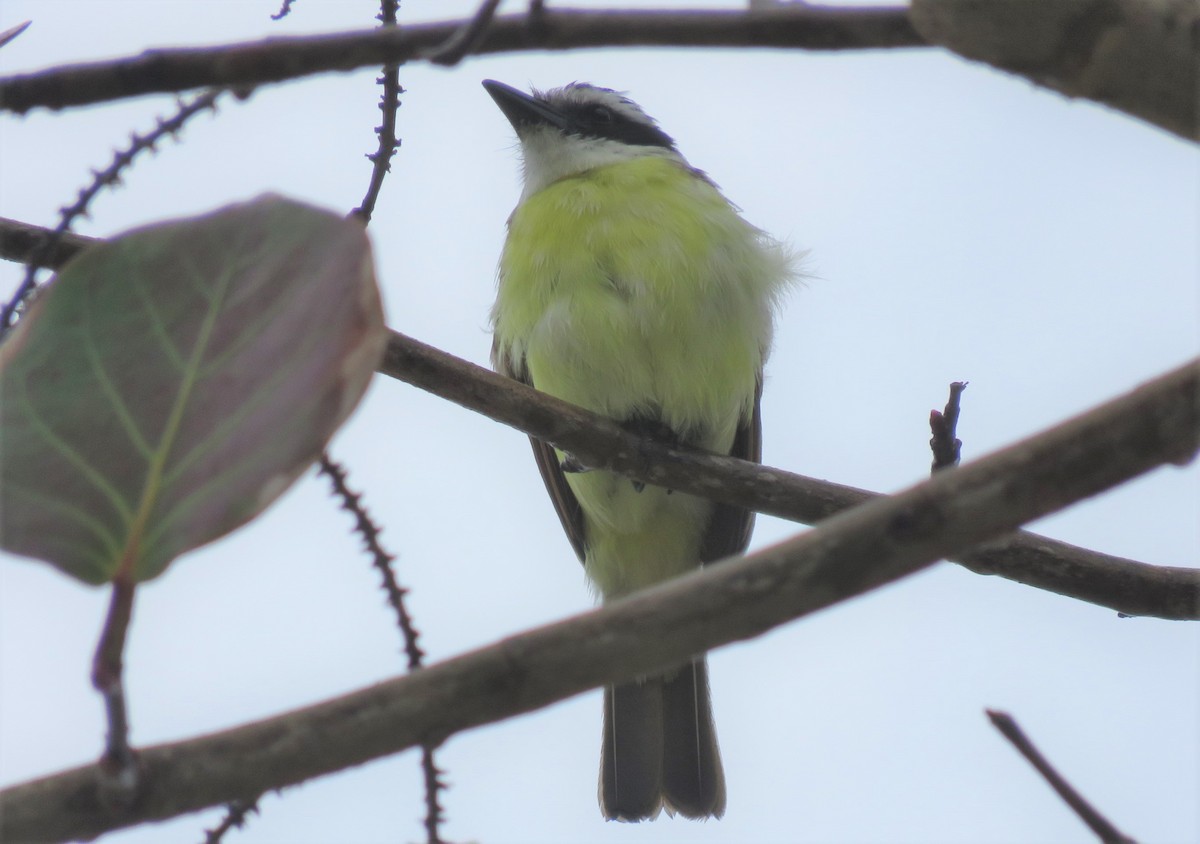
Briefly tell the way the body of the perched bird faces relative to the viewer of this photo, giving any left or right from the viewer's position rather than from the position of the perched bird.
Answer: facing the viewer

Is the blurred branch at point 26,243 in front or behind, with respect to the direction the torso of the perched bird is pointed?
in front
